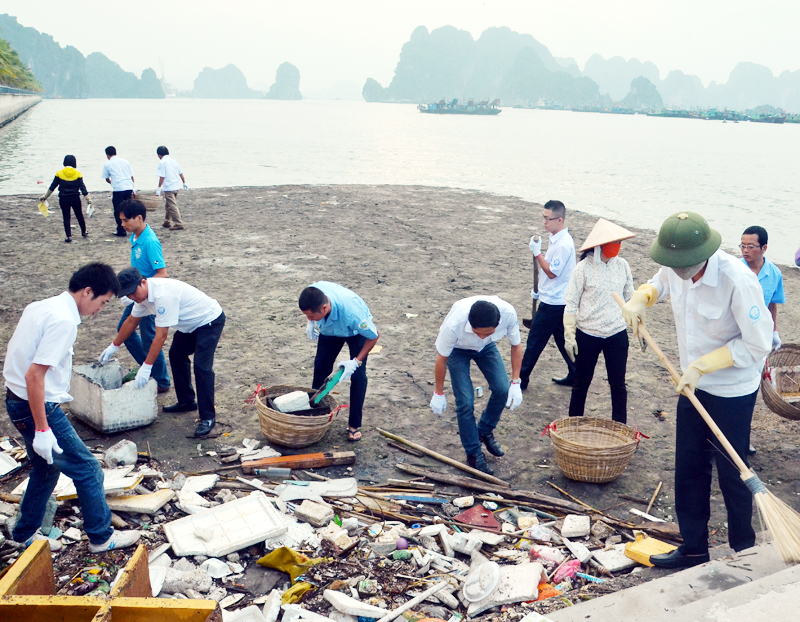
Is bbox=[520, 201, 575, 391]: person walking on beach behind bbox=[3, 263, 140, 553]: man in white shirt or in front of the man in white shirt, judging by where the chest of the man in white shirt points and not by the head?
in front

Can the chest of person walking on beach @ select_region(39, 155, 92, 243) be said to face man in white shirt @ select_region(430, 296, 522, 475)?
no

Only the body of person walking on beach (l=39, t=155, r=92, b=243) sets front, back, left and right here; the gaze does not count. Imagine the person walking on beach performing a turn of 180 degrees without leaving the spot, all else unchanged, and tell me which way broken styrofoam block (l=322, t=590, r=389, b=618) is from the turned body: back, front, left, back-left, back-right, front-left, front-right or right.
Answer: front

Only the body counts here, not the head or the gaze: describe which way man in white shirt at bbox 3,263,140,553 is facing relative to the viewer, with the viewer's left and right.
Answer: facing to the right of the viewer

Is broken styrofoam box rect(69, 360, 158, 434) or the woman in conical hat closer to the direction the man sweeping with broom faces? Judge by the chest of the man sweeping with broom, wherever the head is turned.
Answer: the broken styrofoam box

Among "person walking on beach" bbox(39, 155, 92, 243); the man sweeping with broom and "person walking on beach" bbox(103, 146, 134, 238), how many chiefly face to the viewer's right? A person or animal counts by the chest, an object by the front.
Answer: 0

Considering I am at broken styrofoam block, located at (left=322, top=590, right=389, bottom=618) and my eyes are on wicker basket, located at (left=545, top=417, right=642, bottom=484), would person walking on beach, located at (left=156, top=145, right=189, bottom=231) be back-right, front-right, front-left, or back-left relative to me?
front-left

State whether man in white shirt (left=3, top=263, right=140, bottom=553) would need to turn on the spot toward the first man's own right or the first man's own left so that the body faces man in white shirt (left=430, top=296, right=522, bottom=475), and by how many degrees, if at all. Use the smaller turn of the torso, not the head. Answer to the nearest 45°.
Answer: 0° — they already face them
